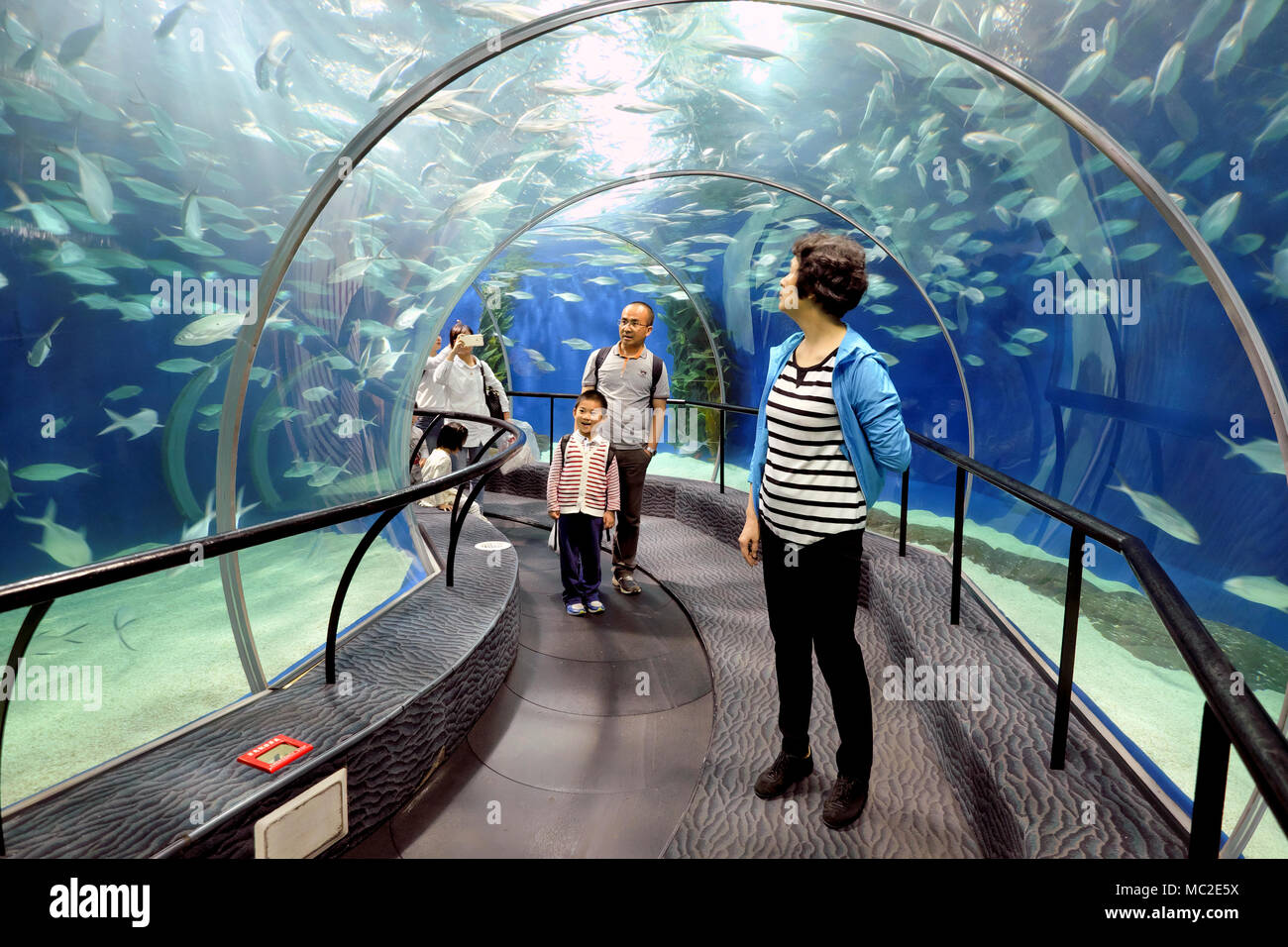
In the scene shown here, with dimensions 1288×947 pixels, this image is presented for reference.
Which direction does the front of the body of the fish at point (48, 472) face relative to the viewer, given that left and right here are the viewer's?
facing to the left of the viewer

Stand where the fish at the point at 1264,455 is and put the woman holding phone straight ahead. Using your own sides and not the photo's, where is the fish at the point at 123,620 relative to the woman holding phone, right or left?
left

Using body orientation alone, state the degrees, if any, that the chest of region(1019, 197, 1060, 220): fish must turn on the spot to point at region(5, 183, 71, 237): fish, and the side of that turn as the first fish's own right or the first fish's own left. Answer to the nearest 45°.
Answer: approximately 45° to the first fish's own left

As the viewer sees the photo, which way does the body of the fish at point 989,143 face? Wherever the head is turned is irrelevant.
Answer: to the viewer's left

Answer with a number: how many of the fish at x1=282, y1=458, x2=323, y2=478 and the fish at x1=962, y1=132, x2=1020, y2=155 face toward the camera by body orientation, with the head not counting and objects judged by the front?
0

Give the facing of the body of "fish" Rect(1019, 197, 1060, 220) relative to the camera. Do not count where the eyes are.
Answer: to the viewer's left
